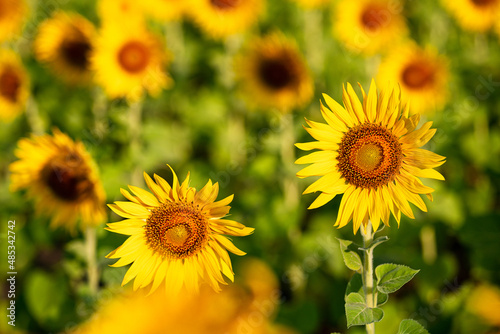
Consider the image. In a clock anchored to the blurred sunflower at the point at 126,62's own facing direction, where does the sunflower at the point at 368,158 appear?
The sunflower is roughly at 11 o'clock from the blurred sunflower.

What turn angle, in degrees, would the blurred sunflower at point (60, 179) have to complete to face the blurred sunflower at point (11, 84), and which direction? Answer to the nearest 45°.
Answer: approximately 180°

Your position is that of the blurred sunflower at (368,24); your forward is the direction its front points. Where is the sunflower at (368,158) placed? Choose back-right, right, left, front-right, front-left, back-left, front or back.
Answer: front

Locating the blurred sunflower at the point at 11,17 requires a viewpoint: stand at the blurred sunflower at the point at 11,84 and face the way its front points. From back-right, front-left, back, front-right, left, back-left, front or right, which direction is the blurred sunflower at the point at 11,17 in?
back

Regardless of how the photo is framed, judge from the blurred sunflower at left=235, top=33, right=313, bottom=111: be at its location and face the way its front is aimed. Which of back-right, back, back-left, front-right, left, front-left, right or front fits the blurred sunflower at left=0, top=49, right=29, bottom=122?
right

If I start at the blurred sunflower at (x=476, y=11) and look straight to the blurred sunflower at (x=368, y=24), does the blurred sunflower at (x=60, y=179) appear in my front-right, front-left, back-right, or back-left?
front-left

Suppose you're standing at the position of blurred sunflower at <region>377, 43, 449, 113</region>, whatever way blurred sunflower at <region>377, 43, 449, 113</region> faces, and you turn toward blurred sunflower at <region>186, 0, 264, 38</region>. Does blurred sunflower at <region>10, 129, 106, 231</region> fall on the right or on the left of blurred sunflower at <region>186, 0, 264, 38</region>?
left

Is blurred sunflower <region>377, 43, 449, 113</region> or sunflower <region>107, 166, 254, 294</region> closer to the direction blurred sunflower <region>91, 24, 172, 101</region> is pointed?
the sunflower

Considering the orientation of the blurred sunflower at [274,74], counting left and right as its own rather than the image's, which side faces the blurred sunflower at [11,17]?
right

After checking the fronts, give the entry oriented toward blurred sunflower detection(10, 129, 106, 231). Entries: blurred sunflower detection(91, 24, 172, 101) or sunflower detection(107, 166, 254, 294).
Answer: blurred sunflower detection(91, 24, 172, 101)

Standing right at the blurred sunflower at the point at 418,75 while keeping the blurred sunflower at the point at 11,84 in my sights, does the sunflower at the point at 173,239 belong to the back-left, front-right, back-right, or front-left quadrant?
front-left

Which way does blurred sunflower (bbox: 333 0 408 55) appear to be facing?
toward the camera

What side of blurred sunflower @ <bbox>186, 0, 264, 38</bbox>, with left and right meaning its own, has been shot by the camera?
front

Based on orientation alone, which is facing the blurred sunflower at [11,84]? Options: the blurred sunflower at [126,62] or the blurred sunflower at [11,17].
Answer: the blurred sunflower at [11,17]
